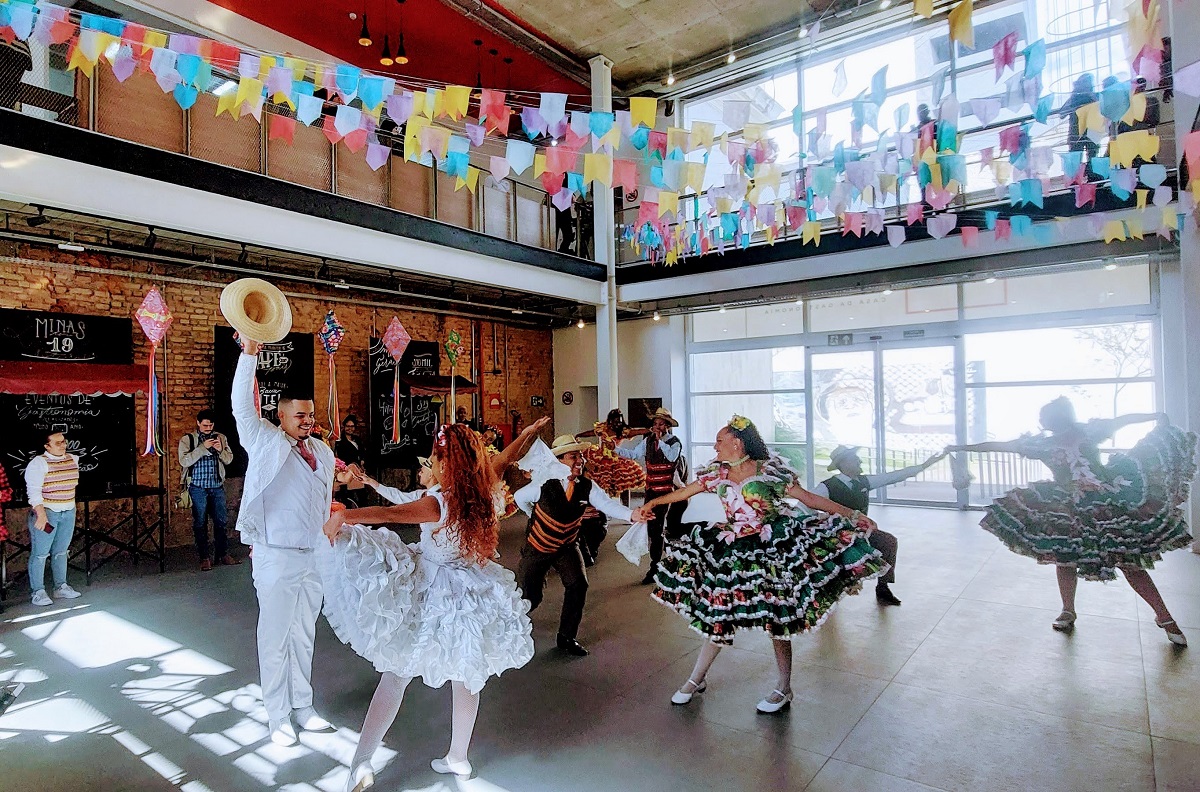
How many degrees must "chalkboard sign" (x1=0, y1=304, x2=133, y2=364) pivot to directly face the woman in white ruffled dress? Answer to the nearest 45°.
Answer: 0° — it already faces them

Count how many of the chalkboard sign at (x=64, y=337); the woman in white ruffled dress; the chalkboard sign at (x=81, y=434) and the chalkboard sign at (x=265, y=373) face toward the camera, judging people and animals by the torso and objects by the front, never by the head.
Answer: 3

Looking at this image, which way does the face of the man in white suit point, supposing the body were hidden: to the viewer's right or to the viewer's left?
to the viewer's right

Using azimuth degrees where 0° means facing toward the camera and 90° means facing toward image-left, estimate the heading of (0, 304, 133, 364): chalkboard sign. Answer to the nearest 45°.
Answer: approximately 0°

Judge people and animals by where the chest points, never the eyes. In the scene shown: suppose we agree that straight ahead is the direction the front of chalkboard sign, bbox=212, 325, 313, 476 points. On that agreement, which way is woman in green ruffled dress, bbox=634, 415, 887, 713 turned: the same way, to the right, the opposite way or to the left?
to the right

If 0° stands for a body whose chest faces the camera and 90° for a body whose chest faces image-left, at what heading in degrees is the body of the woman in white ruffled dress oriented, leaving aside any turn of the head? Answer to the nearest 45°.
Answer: approximately 135°

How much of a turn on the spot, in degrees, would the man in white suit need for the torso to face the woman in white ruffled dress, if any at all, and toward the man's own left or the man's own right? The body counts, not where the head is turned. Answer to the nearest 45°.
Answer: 0° — they already face them

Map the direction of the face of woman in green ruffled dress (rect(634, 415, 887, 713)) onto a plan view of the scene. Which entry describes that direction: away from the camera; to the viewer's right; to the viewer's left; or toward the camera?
to the viewer's left

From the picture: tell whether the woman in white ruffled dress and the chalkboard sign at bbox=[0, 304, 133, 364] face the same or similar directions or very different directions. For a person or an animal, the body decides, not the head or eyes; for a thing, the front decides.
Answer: very different directions

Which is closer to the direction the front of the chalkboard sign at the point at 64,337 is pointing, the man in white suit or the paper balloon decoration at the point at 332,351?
the man in white suit

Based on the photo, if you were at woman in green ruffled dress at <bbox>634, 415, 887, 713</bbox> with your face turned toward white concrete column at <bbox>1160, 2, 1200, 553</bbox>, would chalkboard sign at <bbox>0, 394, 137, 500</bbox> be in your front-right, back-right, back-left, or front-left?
back-left

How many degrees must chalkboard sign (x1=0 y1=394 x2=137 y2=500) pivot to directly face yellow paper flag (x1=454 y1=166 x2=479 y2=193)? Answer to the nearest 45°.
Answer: approximately 45° to its left
